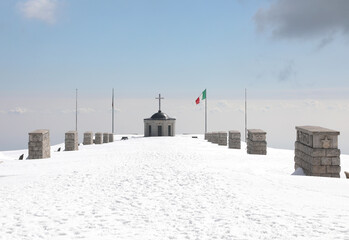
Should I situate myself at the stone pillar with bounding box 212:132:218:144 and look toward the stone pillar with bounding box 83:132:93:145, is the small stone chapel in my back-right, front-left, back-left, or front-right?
front-right

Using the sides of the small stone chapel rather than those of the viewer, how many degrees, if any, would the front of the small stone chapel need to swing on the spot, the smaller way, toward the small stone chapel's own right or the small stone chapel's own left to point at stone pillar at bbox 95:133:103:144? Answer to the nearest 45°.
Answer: approximately 45° to the small stone chapel's own right

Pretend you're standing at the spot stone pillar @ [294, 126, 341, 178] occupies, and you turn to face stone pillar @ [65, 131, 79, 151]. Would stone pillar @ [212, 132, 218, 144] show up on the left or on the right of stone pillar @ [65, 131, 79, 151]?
right

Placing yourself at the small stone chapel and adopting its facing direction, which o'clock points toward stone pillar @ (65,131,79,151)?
The stone pillar is roughly at 1 o'clock from the small stone chapel.

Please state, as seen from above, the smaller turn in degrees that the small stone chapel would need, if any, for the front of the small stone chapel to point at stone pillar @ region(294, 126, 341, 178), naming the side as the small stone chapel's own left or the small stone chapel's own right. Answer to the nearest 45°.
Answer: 0° — it already faces it

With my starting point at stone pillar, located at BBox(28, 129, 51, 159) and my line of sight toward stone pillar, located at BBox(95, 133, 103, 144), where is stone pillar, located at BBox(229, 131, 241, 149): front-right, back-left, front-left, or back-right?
front-right

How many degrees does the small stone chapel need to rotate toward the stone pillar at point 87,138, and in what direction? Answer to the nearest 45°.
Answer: approximately 45° to its right

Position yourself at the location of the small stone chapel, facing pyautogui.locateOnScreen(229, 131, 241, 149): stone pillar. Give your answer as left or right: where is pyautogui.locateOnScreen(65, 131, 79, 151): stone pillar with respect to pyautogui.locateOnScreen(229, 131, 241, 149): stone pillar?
right

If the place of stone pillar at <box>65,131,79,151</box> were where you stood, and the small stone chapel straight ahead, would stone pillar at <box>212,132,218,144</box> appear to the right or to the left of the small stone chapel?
right

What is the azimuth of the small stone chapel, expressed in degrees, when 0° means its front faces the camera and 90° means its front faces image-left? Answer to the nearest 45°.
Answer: approximately 0°

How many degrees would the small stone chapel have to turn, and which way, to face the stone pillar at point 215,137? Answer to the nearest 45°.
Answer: approximately 45° to its left

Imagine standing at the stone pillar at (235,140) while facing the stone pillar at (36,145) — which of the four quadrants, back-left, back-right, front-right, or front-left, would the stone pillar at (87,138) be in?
front-right

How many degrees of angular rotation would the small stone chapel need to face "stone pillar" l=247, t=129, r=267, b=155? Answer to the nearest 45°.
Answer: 0° — it already faces it

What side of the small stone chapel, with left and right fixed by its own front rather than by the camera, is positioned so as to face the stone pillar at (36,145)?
front
